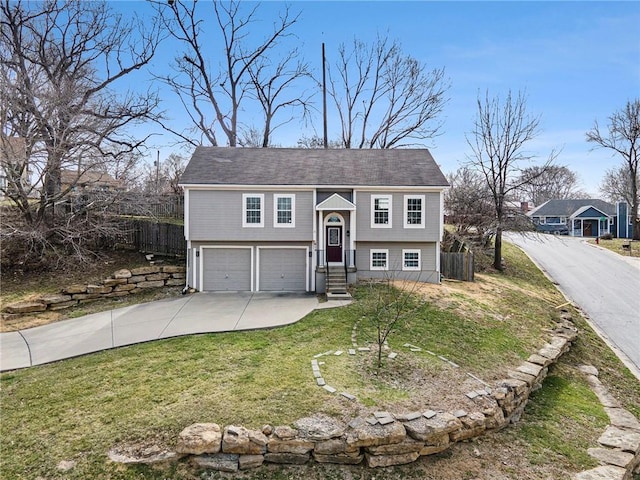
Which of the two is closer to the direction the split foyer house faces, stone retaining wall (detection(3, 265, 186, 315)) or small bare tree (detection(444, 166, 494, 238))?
the stone retaining wall

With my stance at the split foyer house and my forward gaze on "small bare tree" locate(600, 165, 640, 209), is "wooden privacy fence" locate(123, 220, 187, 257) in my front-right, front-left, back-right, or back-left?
back-left

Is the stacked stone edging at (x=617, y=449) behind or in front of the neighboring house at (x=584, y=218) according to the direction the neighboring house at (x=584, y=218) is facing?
in front

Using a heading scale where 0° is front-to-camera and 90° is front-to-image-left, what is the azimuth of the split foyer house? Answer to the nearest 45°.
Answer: approximately 0°

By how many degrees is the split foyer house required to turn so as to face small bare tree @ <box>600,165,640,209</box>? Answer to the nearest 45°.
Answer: approximately 135° to its left

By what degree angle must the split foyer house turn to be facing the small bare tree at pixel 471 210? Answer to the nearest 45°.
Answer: approximately 135° to its left

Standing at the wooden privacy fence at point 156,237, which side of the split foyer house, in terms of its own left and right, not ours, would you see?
right

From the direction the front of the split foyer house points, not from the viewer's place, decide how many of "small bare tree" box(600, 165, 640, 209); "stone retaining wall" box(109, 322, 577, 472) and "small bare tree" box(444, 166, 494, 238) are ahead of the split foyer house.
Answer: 1

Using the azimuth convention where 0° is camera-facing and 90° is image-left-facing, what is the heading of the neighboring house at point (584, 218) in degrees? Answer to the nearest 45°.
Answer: approximately 0°

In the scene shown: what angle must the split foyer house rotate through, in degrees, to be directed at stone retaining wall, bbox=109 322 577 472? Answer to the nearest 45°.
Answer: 0° — it already faces it

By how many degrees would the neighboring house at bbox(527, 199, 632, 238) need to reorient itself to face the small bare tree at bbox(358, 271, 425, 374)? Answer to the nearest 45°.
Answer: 0° — it already faces it
